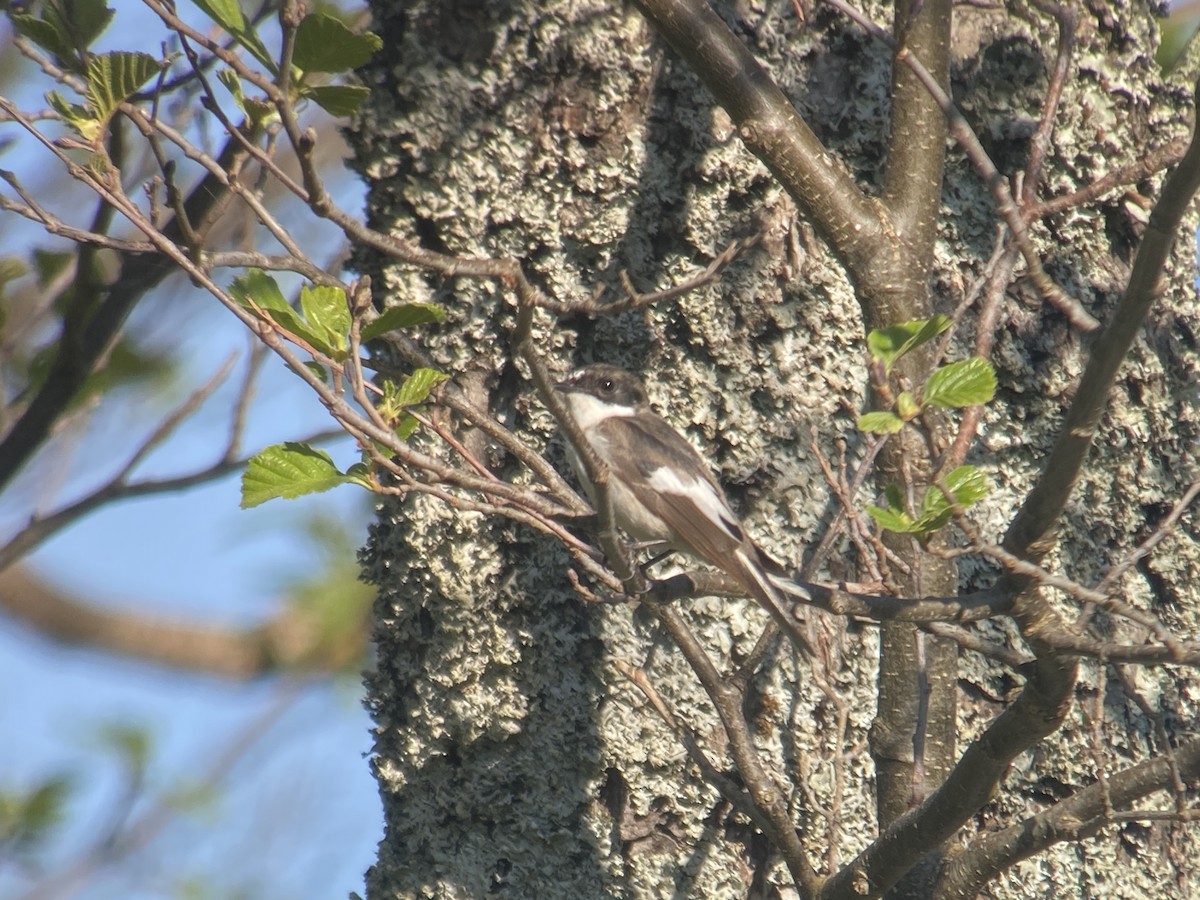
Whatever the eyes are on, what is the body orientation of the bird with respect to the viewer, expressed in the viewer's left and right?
facing to the left of the viewer
